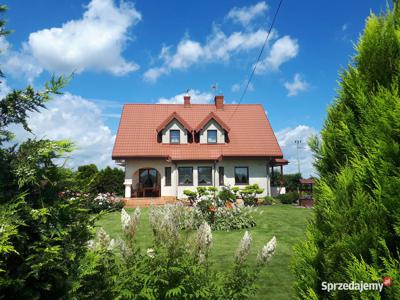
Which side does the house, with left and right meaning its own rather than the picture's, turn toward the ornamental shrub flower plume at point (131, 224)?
front

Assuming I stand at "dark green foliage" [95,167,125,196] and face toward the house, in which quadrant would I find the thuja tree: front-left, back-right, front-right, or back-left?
front-right

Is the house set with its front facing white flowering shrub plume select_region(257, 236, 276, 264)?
yes

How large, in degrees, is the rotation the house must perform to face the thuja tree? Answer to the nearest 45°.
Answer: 0° — it already faces it

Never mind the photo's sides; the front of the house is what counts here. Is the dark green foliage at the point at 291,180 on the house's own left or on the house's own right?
on the house's own left

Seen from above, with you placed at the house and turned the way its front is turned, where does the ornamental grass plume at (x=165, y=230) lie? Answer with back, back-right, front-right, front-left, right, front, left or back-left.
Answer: front

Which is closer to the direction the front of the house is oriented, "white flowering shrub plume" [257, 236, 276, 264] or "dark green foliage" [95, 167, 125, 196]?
the white flowering shrub plume

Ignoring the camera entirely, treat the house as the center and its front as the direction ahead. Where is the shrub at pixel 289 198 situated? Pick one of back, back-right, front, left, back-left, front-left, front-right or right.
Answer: left

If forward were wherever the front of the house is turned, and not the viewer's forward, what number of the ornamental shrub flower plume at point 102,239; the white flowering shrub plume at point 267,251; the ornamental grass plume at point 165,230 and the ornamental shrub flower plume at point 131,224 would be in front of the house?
4

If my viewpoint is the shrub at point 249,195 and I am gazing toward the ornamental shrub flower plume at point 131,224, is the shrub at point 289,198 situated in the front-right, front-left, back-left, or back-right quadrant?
back-left

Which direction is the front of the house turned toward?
toward the camera

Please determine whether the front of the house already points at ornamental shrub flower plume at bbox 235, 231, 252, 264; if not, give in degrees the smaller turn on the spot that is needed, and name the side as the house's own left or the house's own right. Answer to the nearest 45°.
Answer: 0° — it already faces it

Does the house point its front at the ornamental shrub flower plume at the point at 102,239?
yes

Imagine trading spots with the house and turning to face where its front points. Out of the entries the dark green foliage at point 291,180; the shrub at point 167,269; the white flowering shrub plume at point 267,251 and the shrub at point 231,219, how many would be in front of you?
3
